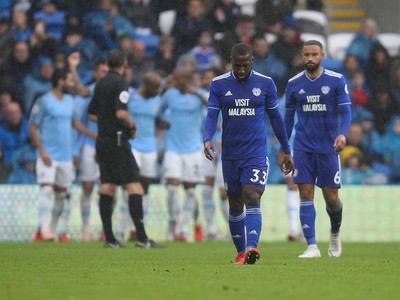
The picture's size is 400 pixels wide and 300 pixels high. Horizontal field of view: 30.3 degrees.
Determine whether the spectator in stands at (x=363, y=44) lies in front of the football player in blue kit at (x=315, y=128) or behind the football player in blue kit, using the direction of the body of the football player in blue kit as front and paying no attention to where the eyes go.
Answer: behind

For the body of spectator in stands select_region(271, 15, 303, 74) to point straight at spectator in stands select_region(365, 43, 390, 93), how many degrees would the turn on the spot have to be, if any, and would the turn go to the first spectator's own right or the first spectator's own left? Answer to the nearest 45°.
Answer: approximately 135° to the first spectator's own left

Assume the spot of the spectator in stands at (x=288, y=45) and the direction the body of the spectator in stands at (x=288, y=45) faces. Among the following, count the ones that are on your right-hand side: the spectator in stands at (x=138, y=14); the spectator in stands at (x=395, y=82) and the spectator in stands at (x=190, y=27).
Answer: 2

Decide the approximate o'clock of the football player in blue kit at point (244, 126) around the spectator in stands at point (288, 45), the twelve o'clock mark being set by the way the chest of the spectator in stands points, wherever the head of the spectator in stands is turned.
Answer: The football player in blue kit is roughly at 12 o'clock from the spectator in stands.

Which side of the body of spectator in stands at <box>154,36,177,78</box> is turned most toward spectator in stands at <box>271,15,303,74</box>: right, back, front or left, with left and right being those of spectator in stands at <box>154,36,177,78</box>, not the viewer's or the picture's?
left

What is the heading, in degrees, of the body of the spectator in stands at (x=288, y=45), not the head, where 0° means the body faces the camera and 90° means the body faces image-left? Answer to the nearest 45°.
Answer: approximately 0°
